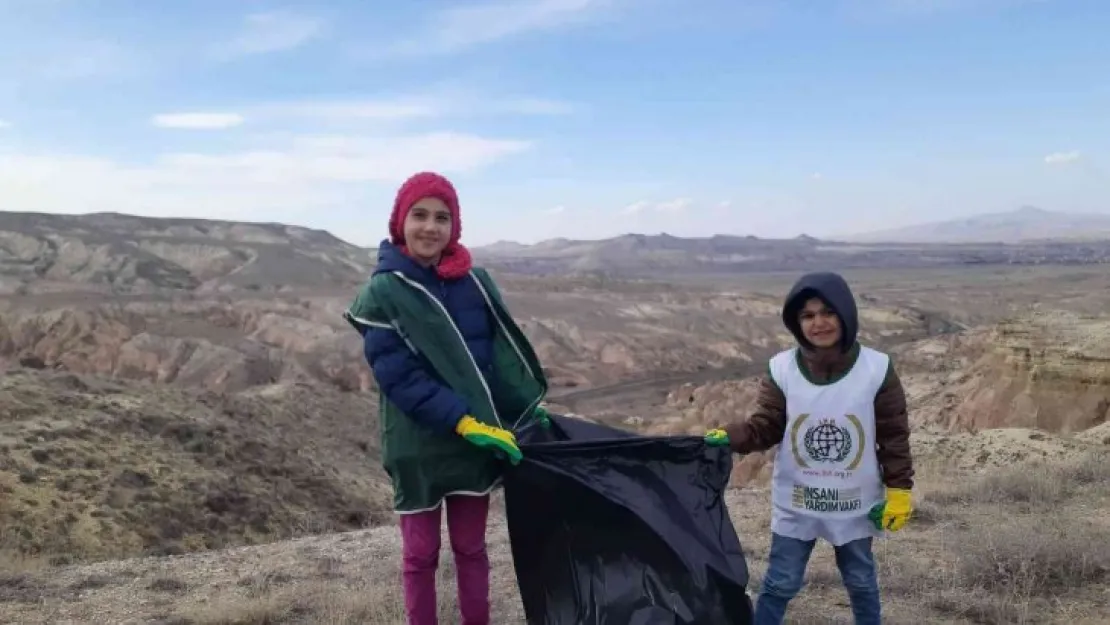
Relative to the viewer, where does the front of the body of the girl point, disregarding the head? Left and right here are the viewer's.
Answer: facing the viewer and to the right of the viewer

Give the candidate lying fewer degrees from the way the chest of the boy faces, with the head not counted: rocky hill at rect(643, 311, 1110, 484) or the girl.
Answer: the girl

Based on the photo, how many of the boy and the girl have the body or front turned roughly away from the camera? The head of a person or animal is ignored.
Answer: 0

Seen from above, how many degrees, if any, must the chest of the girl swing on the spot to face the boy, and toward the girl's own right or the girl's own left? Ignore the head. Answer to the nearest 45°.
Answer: approximately 45° to the girl's own left

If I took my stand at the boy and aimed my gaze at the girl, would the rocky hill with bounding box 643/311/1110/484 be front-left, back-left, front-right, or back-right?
back-right

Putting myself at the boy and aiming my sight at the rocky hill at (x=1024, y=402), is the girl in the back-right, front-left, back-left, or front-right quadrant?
back-left

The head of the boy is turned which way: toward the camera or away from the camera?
toward the camera

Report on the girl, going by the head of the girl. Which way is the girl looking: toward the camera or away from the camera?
toward the camera

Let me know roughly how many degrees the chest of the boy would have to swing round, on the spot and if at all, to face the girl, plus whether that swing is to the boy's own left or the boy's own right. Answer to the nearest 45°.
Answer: approximately 90° to the boy's own right

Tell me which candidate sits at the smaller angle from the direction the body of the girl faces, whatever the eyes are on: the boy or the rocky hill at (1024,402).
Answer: the boy

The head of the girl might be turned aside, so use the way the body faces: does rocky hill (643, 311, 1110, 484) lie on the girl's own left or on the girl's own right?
on the girl's own left

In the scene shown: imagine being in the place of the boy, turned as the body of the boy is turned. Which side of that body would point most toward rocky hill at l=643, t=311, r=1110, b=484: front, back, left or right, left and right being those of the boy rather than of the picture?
back

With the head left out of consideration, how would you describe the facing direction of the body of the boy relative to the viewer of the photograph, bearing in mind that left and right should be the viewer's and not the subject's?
facing the viewer
